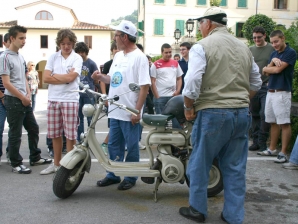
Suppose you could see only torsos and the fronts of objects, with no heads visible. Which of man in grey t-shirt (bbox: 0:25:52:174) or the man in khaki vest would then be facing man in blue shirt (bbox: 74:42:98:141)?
the man in khaki vest

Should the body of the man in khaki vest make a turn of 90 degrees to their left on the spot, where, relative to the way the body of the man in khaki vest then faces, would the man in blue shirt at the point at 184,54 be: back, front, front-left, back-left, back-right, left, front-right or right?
back-right

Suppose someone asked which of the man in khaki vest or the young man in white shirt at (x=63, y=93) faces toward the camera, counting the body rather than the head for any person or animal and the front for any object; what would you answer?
the young man in white shirt

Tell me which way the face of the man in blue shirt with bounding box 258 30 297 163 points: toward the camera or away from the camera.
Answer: toward the camera

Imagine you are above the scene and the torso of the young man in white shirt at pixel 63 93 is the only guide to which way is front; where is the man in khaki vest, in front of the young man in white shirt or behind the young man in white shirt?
in front

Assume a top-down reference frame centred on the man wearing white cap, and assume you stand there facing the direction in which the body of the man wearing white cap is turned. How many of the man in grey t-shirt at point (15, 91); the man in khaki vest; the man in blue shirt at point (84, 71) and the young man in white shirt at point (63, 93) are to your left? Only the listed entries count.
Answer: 1

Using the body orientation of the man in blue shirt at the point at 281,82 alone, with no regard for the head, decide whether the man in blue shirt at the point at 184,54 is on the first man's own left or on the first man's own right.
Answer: on the first man's own right

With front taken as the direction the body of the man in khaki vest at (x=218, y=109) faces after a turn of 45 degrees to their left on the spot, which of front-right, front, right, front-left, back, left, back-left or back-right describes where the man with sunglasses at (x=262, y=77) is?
right

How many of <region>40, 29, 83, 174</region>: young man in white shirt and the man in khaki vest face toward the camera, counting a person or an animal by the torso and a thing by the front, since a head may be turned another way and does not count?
1

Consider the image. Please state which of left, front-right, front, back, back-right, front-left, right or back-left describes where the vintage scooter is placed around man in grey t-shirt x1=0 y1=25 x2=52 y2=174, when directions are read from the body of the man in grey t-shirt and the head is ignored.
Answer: front

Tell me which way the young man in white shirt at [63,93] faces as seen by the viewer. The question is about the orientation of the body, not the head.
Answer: toward the camera
